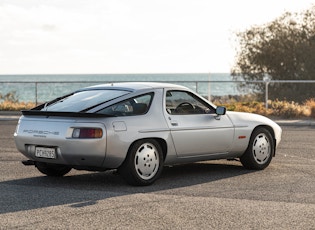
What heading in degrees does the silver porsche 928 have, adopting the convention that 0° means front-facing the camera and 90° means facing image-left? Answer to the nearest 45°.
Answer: approximately 225°
